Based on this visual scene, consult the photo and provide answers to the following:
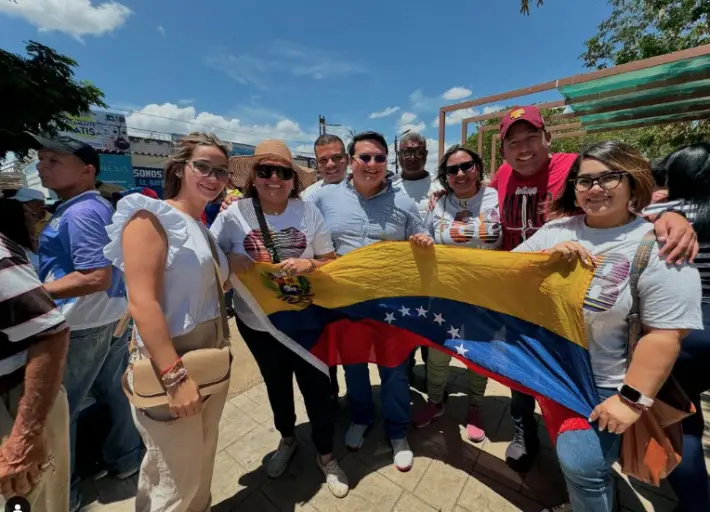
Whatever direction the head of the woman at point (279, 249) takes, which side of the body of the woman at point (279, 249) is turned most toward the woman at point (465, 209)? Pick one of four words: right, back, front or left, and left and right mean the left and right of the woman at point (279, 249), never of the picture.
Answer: left

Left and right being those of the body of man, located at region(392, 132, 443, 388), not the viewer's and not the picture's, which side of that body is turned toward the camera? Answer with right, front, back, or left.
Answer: front

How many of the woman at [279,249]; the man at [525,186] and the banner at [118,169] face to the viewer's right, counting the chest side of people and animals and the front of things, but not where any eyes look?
0

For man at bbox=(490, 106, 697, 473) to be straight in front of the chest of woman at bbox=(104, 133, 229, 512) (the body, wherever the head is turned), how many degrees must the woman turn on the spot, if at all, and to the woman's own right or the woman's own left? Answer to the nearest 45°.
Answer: approximately 45° to the woman's own left

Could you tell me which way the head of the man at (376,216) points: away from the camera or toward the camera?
toward the camera

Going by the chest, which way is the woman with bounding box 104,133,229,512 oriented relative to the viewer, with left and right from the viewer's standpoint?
facing the viewer and to the right of the viewer

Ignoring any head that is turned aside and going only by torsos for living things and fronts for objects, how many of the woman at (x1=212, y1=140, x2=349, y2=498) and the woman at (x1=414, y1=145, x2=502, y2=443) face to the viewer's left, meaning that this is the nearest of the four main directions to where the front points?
0

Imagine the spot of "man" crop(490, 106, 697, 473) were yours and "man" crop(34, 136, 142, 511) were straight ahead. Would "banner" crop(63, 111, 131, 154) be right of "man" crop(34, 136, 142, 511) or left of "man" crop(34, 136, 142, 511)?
right

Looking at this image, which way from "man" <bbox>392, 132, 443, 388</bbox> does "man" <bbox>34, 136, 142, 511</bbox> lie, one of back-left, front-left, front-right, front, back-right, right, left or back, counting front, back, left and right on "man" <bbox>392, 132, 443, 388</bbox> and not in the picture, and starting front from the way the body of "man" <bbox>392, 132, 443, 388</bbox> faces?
front-right

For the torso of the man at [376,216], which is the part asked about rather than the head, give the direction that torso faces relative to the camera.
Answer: toward the camera

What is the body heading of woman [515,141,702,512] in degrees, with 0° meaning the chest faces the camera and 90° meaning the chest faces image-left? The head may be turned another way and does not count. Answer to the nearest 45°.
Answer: approximately 45°

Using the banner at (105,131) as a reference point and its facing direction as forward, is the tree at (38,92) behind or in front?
in front

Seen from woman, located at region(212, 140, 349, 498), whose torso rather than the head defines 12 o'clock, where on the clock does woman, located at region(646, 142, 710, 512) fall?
woman, located at region(646, 142, 710, 512) is roughly at 10 o'clock from woman, located at region(212, 140, 349, 498).

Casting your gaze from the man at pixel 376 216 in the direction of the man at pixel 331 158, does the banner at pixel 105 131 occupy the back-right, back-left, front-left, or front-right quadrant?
front-left
